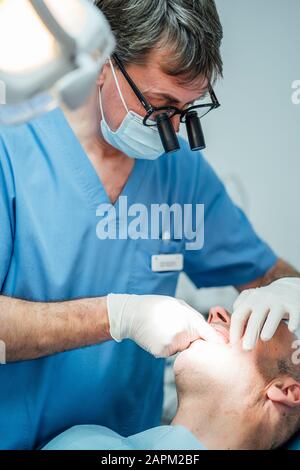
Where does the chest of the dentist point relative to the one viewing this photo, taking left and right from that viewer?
facing the viewer and to the right of the viewer

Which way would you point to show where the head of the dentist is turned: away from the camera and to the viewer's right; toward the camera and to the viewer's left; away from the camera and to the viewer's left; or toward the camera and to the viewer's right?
toward the camera and to the viewer's right
